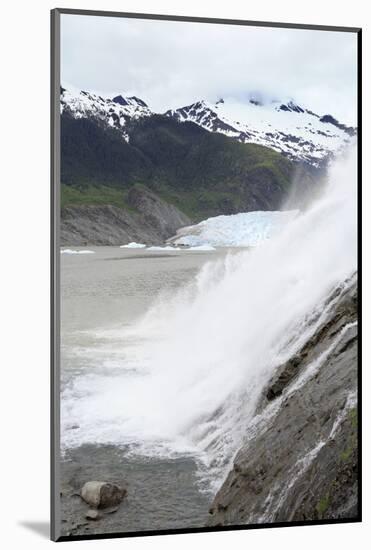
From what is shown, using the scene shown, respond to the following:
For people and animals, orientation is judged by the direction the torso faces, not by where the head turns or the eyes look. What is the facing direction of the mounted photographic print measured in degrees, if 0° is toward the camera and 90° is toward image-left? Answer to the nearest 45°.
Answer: approximately 315°
